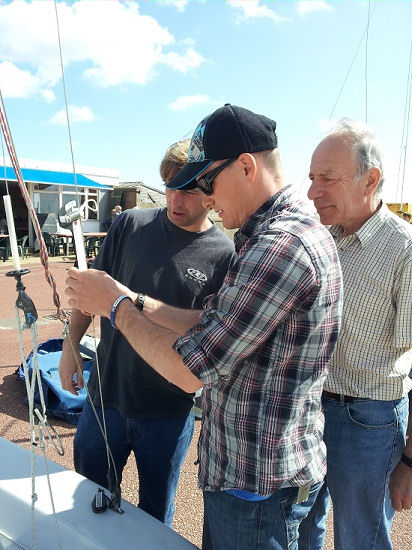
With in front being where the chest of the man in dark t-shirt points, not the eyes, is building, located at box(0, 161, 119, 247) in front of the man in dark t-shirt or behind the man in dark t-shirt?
behind

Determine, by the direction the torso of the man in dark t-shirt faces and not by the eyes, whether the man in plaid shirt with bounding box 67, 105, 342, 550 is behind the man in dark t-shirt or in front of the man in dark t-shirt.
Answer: in front

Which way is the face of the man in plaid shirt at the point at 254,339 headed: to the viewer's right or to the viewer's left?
to the viewer's left

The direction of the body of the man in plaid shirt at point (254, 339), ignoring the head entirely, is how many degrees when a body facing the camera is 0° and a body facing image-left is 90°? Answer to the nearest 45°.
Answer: approximately 90°

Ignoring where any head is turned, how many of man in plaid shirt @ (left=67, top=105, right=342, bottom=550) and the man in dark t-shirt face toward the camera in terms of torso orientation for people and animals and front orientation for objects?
1

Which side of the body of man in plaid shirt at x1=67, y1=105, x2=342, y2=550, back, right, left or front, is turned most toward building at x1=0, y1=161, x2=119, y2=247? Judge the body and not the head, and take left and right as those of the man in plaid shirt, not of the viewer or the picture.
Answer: right

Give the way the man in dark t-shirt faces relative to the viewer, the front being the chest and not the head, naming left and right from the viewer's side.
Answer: facing the viewer

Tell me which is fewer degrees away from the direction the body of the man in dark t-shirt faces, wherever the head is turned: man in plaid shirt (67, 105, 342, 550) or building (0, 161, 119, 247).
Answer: the man in plaid shirt

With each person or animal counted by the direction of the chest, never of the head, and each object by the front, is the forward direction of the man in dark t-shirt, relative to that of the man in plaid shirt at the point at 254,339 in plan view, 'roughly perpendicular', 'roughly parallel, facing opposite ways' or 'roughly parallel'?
roughly perpendicular
